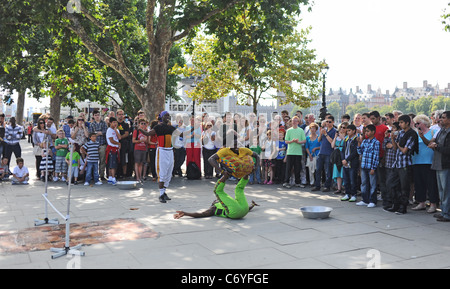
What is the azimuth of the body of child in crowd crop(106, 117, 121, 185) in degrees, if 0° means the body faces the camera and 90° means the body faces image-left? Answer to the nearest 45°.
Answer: approximately 315°

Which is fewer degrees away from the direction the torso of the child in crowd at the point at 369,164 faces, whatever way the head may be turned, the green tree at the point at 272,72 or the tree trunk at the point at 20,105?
the tree trunk

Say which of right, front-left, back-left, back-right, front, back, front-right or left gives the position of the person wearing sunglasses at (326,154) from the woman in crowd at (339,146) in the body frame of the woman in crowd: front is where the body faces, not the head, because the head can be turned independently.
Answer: right

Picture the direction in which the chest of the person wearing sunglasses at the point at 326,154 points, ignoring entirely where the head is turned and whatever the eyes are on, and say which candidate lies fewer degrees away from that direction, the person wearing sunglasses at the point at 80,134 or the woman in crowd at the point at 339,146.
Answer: the person wearing sunglasses at the point at 80,134

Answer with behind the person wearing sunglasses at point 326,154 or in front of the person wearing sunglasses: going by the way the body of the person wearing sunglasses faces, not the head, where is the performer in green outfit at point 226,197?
in front

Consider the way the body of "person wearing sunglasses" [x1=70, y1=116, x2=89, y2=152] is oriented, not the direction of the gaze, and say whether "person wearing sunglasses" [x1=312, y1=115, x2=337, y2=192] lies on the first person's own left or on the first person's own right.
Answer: on the first person's own left

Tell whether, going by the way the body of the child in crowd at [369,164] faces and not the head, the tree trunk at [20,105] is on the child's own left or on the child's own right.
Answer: on the child's own right

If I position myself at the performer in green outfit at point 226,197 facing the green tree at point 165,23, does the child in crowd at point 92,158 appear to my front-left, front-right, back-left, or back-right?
front-left

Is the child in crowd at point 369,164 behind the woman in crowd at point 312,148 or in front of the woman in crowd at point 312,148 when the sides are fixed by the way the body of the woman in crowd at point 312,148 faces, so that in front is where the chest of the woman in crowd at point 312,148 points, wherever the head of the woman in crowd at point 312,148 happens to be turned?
in front

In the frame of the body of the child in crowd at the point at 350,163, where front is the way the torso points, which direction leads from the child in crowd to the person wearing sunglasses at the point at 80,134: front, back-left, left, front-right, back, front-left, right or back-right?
front-right

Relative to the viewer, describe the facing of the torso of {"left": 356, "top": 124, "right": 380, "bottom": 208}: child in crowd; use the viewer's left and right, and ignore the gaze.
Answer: facing the viewer and to the left of the viewer

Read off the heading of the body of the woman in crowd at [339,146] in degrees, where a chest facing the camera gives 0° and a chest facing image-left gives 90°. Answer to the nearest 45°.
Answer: approximately 45°

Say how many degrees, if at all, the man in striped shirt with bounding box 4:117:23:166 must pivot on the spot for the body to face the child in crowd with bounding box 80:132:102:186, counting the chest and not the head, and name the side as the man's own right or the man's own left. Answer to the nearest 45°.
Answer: approximately 45° to the man's own left

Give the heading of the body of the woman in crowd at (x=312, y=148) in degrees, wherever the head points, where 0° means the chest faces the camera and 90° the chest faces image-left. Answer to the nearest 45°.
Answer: approximately 0°

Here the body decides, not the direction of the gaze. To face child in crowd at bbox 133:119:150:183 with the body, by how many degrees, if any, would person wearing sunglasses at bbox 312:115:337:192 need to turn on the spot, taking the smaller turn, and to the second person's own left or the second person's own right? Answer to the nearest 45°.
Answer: approximately 45° to the second person's own right

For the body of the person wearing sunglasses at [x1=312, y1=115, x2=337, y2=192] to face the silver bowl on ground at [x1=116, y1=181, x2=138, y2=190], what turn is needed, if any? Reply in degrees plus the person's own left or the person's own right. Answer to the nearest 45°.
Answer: approximately 45° to the person's own right
